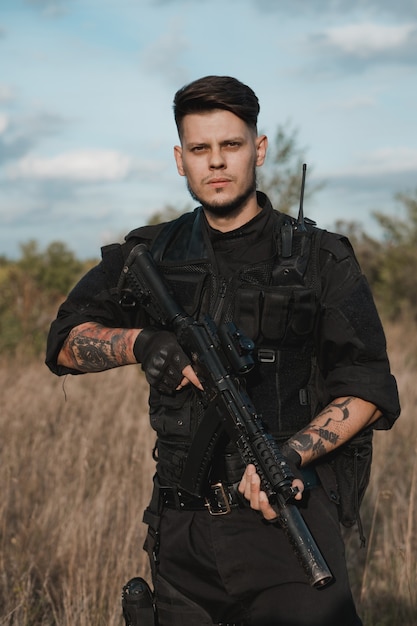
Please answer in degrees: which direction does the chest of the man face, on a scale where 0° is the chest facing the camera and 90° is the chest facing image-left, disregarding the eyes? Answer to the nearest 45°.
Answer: approximately 0°
